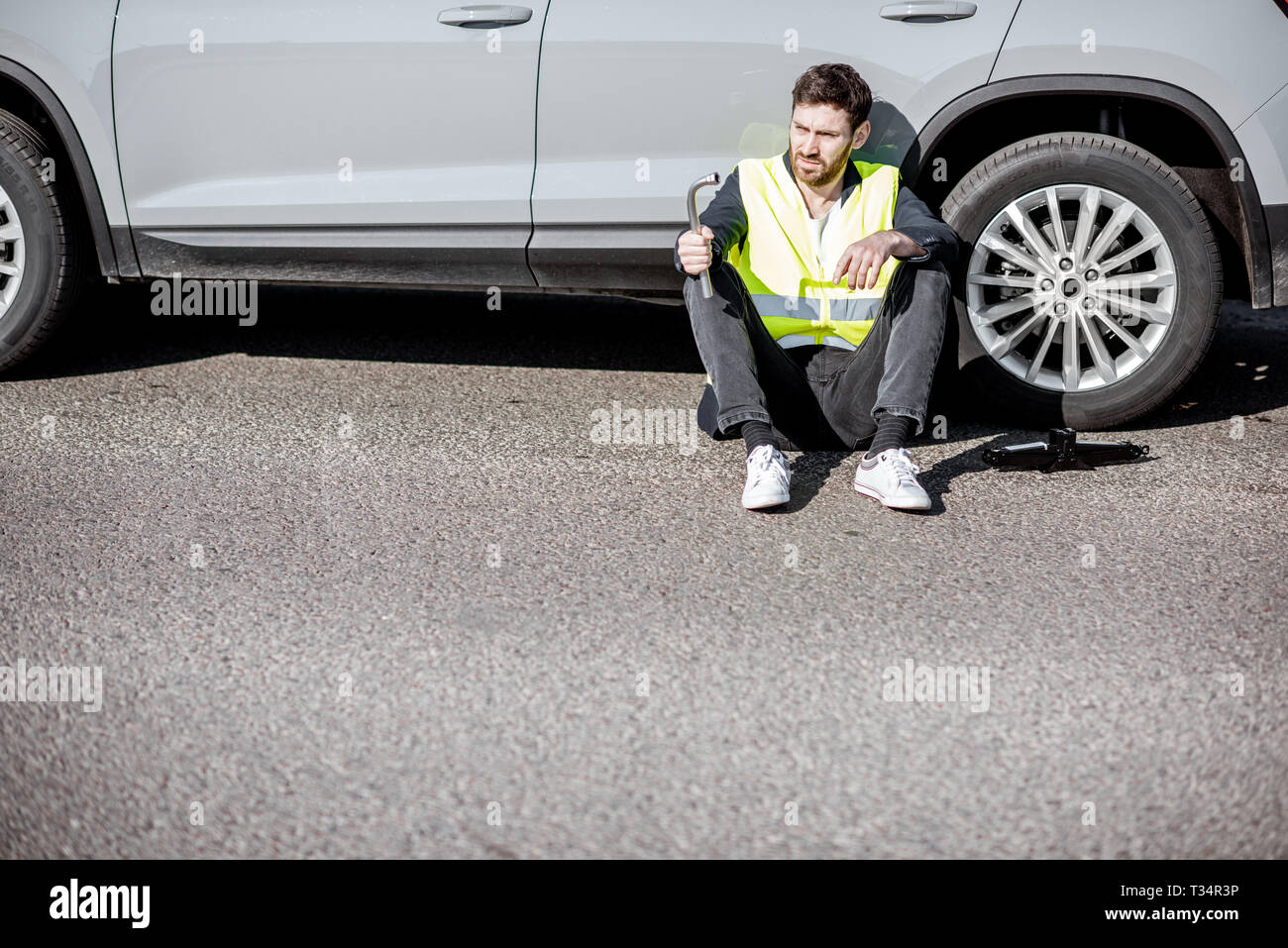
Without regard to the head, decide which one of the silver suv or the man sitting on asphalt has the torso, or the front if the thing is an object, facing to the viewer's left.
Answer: the silver suv

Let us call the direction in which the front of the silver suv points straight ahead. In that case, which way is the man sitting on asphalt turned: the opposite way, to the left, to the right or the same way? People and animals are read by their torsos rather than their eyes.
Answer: to the left

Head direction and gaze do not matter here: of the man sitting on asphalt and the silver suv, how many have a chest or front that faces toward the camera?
1

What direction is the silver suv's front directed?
to the viewer's left

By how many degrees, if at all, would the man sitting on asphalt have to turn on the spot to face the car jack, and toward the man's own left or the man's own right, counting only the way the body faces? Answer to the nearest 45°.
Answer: approximately 90° to the man's own left

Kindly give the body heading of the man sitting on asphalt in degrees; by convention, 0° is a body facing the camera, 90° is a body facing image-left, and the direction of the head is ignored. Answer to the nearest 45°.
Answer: approximately 0°

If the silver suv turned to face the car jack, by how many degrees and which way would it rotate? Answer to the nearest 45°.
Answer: approximately 135° to its left
